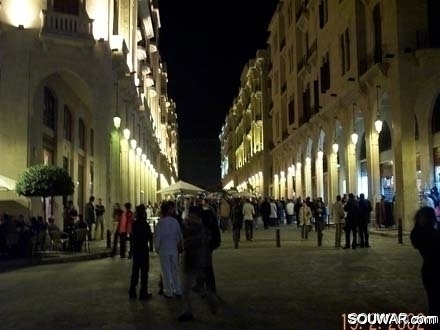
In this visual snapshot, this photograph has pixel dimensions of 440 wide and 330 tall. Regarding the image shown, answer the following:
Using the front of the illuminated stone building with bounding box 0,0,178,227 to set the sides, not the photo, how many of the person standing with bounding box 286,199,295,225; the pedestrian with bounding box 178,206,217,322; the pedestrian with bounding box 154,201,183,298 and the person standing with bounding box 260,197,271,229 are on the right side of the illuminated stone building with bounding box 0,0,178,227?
2

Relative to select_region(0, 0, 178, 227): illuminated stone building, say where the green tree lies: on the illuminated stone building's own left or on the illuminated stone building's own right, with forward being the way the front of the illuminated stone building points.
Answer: on the illuminated stone building's own right

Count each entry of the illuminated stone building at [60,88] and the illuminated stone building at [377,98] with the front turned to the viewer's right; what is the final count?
1

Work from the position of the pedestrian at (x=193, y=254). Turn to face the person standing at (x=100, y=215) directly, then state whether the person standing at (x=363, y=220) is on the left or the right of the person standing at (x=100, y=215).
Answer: right

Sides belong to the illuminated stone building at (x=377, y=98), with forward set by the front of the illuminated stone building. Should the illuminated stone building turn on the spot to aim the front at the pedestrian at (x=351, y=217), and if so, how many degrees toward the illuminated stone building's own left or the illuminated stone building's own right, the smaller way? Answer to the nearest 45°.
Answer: approximately 45° to the illuminated stone building's own left

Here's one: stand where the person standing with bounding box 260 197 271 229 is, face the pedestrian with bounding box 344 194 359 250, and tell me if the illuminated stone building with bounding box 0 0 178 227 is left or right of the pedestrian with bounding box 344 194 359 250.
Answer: right

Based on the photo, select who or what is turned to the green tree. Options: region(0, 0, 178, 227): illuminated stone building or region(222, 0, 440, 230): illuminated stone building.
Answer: region(222, 0, 440, 230): illuminated stone building

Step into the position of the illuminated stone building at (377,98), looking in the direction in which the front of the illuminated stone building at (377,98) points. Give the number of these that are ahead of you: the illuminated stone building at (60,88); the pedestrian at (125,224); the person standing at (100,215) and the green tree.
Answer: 4

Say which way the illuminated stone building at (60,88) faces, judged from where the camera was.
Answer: facing to the right of the viewer

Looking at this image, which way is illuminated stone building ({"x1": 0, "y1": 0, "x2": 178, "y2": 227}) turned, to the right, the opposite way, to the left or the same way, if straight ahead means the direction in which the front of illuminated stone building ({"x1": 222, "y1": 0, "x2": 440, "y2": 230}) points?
the opposite way

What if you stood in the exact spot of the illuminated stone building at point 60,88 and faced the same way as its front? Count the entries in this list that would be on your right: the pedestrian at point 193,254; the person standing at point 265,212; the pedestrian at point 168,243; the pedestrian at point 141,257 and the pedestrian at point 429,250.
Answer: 4

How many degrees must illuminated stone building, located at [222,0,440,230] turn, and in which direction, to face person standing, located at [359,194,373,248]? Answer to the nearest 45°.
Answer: approximately 45° to its left

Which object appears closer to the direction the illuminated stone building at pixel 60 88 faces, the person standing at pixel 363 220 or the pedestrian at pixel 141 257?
the person standing
